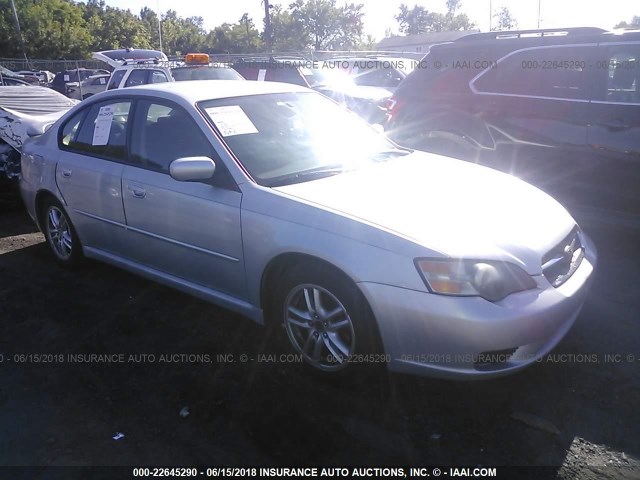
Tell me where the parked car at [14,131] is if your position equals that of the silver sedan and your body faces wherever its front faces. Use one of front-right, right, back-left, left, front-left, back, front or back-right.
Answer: back

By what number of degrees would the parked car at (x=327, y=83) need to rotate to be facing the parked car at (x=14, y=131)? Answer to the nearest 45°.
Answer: approximately 90° to its right

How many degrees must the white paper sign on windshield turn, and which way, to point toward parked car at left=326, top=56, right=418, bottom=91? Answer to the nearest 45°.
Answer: approximately 135° to its left

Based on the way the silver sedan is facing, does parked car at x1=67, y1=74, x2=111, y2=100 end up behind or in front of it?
behind

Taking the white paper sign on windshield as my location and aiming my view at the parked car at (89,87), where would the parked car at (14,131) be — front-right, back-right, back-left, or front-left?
front-left

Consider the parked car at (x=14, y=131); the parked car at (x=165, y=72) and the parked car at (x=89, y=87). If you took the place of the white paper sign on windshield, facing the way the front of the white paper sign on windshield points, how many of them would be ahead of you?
0

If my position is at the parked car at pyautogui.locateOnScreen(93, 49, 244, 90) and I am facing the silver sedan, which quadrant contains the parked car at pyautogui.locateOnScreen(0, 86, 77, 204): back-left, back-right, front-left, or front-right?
front-right

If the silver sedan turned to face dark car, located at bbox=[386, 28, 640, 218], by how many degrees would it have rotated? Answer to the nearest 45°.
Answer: approximately 90° to its left

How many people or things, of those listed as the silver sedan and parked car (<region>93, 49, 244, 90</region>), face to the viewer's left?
0

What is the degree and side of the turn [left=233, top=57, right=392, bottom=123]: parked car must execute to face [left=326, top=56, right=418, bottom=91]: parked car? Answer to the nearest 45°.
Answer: approximately 90° to its left

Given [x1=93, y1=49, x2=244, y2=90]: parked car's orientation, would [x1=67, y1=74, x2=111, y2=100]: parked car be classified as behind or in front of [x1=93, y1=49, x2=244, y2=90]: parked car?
behind

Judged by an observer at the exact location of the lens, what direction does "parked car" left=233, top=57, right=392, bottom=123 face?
facing the viewer and to the right of the viewer

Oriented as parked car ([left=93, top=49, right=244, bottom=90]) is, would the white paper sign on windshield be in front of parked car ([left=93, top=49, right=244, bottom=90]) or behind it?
in front

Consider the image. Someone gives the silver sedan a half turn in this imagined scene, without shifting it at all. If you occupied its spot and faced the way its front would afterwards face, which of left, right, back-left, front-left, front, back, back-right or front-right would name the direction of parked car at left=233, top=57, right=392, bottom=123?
front-right
